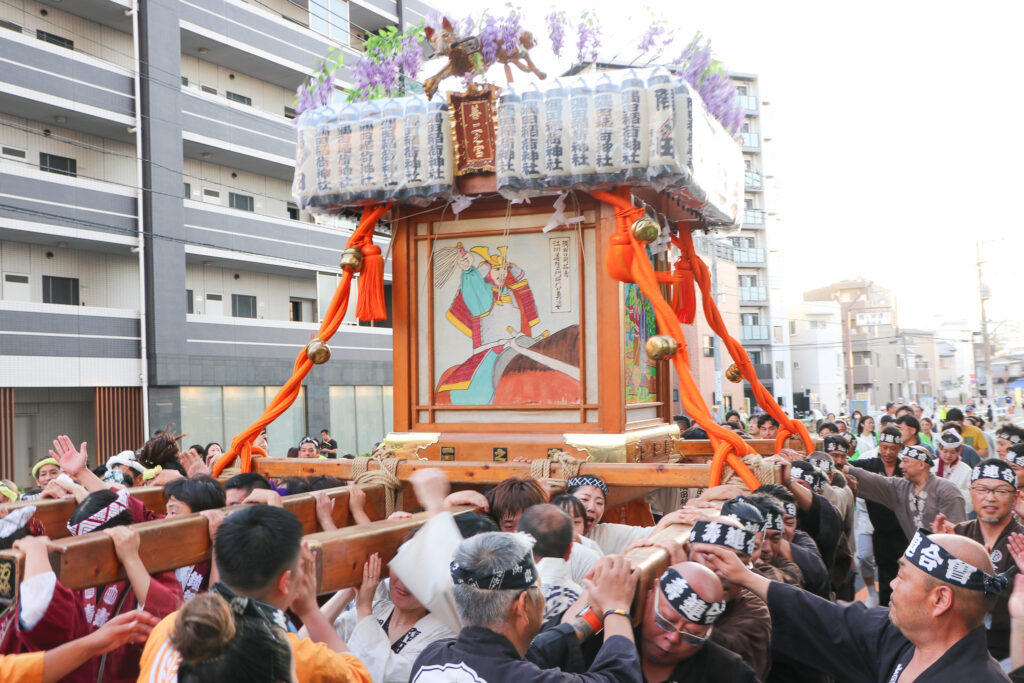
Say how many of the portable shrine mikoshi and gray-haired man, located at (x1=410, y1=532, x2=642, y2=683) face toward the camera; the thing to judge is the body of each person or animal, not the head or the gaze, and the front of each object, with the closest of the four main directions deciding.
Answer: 1

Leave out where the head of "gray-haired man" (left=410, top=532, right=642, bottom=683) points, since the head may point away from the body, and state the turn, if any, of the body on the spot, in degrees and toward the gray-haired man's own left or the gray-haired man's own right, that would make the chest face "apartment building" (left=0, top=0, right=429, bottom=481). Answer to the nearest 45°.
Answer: approximately 90° to the gray-haired man's own left

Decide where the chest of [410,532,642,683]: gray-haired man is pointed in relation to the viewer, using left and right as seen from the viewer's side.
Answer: facing away from the viewer and to the right of the viewer

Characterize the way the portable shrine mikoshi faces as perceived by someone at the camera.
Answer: facing the viewer

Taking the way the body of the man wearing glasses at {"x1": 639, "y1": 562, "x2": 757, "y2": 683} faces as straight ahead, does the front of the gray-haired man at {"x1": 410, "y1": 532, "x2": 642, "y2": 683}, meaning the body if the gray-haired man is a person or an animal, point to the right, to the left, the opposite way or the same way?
the opposite way

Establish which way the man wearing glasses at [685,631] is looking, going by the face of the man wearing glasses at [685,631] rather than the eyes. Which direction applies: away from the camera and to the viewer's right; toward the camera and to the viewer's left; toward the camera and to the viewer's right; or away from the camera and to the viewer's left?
toward the camera and to the viewer's left

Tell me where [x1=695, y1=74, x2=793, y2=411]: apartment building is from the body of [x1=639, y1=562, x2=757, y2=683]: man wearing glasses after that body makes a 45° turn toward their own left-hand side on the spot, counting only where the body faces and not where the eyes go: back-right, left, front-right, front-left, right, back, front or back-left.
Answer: back

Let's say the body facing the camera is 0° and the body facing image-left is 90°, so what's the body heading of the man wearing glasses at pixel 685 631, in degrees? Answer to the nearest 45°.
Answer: approximately 45°

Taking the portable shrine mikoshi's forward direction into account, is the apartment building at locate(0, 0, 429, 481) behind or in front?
behind

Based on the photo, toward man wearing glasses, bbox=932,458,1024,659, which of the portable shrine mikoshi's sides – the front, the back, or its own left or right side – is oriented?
left

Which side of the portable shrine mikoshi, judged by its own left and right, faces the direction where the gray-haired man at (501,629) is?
front

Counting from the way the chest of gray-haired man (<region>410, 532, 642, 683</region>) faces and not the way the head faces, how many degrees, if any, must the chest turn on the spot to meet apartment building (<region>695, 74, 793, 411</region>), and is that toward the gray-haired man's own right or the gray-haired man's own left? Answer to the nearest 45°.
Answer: approximately 45° to the gray-haired man's own left
